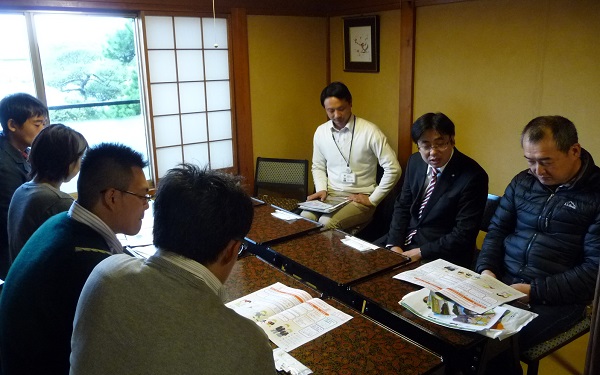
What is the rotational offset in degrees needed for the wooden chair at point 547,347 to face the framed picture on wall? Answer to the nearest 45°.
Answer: approximately 90° to its right

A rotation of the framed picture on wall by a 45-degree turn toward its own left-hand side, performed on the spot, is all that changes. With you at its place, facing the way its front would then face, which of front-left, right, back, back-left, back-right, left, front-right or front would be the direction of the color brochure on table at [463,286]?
front

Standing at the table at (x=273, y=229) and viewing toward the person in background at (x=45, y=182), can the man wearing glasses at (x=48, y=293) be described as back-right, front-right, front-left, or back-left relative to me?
front-left

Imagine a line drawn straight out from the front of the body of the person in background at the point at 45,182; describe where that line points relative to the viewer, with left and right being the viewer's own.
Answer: facing away from the viewer and to the right of the viewer

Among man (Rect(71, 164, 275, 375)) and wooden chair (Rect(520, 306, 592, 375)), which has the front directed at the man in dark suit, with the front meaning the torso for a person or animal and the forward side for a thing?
the man

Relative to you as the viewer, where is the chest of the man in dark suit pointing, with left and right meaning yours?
facing the viewer and to the left of the viewer

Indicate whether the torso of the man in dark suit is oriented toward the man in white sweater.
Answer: no

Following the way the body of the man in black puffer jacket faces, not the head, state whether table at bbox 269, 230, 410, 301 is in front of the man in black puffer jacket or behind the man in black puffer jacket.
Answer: in front

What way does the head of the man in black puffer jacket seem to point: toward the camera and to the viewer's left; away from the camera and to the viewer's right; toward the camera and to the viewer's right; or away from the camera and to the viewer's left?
toward the camera and to the viewer's left

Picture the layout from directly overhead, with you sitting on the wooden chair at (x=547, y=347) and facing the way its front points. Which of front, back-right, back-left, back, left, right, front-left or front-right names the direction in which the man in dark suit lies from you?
right

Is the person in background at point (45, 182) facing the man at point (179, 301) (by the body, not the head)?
no

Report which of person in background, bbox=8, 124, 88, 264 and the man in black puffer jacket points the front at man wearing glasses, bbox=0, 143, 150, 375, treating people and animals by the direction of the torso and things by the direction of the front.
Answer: the man in black puffer jacket

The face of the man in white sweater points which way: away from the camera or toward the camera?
toward the camera

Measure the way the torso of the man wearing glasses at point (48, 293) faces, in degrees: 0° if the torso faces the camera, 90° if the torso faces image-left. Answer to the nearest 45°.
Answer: approximately 225°

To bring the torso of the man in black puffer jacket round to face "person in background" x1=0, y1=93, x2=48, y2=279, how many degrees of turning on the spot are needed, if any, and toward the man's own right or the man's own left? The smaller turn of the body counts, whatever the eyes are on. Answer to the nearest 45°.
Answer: approximately 45° to the man's own right

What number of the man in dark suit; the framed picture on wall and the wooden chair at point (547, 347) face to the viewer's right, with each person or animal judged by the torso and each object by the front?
0

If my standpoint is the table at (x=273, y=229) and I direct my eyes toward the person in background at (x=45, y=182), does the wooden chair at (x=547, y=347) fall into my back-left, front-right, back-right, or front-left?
back-left

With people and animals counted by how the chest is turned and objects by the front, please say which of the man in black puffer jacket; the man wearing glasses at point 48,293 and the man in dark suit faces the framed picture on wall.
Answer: the man wearing glasses

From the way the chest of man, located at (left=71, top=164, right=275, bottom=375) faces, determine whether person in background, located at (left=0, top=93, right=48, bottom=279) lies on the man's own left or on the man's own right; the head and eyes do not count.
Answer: on the man's own left

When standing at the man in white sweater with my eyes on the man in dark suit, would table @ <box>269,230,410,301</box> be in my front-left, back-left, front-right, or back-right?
front-right
